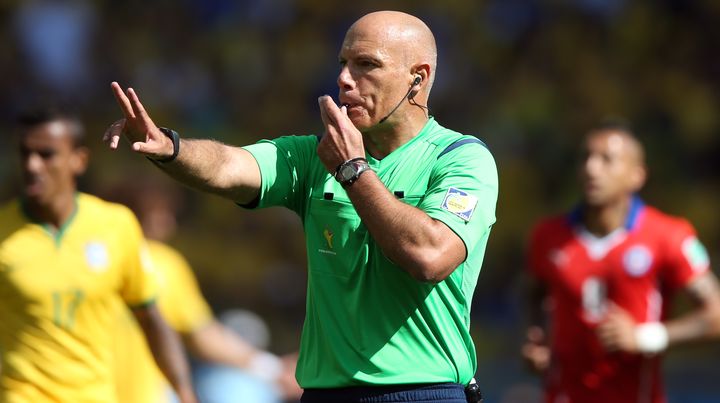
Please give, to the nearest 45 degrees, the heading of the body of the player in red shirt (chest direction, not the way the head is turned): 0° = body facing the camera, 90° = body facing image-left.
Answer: approximately 45°

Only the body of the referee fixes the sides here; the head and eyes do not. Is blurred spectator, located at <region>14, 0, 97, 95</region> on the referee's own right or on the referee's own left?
on the referee's own right

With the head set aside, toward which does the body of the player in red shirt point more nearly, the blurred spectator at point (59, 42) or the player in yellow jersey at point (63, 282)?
the player in yellow jersey

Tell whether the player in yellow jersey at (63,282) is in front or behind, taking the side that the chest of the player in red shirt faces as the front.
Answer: in front

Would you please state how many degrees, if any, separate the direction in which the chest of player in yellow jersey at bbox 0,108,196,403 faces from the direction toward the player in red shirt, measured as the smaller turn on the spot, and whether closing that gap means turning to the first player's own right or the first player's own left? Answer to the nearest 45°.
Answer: approximately 90° to the first player's own left

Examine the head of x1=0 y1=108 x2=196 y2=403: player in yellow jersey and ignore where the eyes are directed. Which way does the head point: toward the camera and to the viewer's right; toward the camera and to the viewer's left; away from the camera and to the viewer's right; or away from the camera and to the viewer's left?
toward the camera and to the viewer's left

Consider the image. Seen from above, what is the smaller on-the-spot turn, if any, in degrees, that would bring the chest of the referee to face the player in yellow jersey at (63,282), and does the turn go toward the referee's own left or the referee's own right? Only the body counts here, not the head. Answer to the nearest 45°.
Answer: approximately 90° to the referee's own right

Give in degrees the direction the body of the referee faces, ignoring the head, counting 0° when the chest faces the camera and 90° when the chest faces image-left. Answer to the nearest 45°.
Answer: approximately 45°

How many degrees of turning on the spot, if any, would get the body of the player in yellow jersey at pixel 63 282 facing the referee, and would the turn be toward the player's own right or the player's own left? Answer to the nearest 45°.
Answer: approximately 45° to the player's own left

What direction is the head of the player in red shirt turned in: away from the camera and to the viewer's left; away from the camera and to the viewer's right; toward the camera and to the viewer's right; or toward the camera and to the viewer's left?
toward the camera and to the viewer's left

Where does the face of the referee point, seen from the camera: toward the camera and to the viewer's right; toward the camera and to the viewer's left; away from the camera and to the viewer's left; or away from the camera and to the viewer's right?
toward the camera and to the viewer's left
